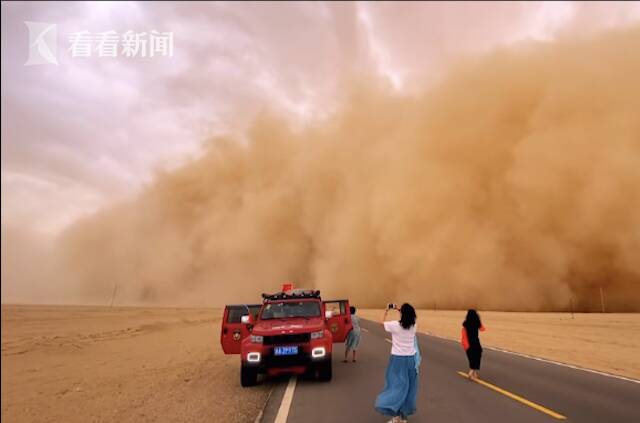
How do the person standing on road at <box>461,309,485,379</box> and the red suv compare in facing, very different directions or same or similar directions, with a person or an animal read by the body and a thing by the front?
very different directions

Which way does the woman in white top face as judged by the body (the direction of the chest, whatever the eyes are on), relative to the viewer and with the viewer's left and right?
facing away from the viewer and to the left of the viewer

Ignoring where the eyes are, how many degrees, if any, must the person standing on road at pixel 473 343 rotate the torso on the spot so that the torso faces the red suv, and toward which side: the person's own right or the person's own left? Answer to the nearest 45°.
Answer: approximately 135° to the person's own left

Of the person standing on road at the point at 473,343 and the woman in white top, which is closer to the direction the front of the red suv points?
the woman in white top

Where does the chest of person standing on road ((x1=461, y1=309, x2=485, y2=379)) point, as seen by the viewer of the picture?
away from the camera

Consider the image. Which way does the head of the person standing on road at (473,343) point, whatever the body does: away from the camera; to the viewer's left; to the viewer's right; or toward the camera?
away from the camera

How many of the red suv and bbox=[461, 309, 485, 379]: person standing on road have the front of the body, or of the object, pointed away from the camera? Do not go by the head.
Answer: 1

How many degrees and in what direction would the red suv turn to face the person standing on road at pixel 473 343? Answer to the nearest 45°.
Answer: approximately 90° to its left
